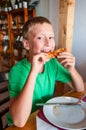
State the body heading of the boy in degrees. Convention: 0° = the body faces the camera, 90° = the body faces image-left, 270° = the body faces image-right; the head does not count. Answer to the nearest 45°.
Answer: approximately 315°
